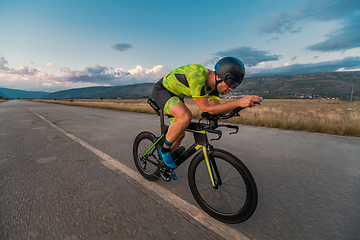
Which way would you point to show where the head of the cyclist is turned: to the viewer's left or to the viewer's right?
to the viewer's right

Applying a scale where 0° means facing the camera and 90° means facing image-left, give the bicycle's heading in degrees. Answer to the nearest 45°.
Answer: approximately 315°
